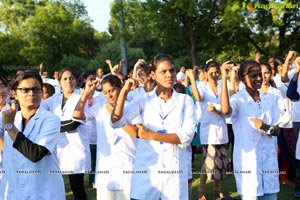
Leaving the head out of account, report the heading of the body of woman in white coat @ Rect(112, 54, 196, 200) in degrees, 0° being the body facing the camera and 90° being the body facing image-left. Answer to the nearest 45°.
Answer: approximately 0°

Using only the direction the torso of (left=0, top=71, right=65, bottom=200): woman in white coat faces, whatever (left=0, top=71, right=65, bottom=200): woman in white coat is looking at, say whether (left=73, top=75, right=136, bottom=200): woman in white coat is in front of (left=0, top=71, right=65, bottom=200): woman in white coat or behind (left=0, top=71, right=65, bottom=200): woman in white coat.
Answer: behind

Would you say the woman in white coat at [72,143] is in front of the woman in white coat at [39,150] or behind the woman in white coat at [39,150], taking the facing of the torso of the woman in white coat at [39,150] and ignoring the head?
behind

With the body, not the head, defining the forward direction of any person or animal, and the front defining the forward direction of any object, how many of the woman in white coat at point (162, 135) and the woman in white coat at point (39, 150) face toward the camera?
2

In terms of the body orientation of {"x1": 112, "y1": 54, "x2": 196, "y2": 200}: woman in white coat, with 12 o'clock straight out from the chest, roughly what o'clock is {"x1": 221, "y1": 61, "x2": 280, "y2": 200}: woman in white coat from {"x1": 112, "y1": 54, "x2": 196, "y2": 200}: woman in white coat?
{"x1": 221, "y1": 61, "x2": 280, "y2": 200}: woman in white coat is roughly at 8 o'clock from {"x1": 112, "y1": 54, "x2": 196, "y2": 200}: woman in white coat.

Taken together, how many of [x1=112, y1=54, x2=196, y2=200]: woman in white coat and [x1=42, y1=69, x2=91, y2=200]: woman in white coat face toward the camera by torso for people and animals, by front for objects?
2

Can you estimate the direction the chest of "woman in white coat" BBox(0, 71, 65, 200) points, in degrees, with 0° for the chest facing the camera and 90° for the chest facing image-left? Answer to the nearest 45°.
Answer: approximately 0°
